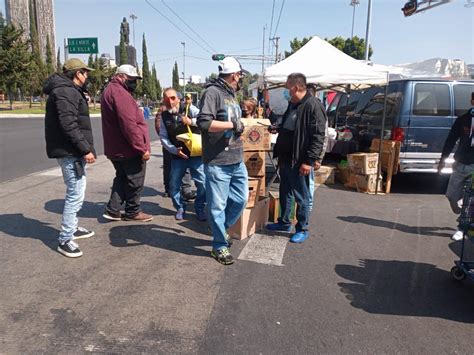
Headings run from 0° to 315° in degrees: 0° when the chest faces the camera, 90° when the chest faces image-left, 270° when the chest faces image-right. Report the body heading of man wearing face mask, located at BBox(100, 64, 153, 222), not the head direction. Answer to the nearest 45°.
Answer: approximately 270°

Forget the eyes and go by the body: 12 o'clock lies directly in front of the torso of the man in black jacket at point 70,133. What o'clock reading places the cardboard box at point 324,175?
The cardboard box is roughly at 11 o'clock from the man in black jacket.

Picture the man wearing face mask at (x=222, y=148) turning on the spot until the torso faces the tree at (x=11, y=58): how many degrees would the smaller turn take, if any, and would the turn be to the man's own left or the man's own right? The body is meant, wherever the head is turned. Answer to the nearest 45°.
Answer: approximately 180°

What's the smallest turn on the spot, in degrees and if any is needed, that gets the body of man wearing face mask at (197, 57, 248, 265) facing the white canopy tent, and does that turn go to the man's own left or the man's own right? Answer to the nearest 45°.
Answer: approximately 90° to the man's own left

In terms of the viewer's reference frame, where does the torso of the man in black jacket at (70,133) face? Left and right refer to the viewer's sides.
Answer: facing to the right of the viewer
